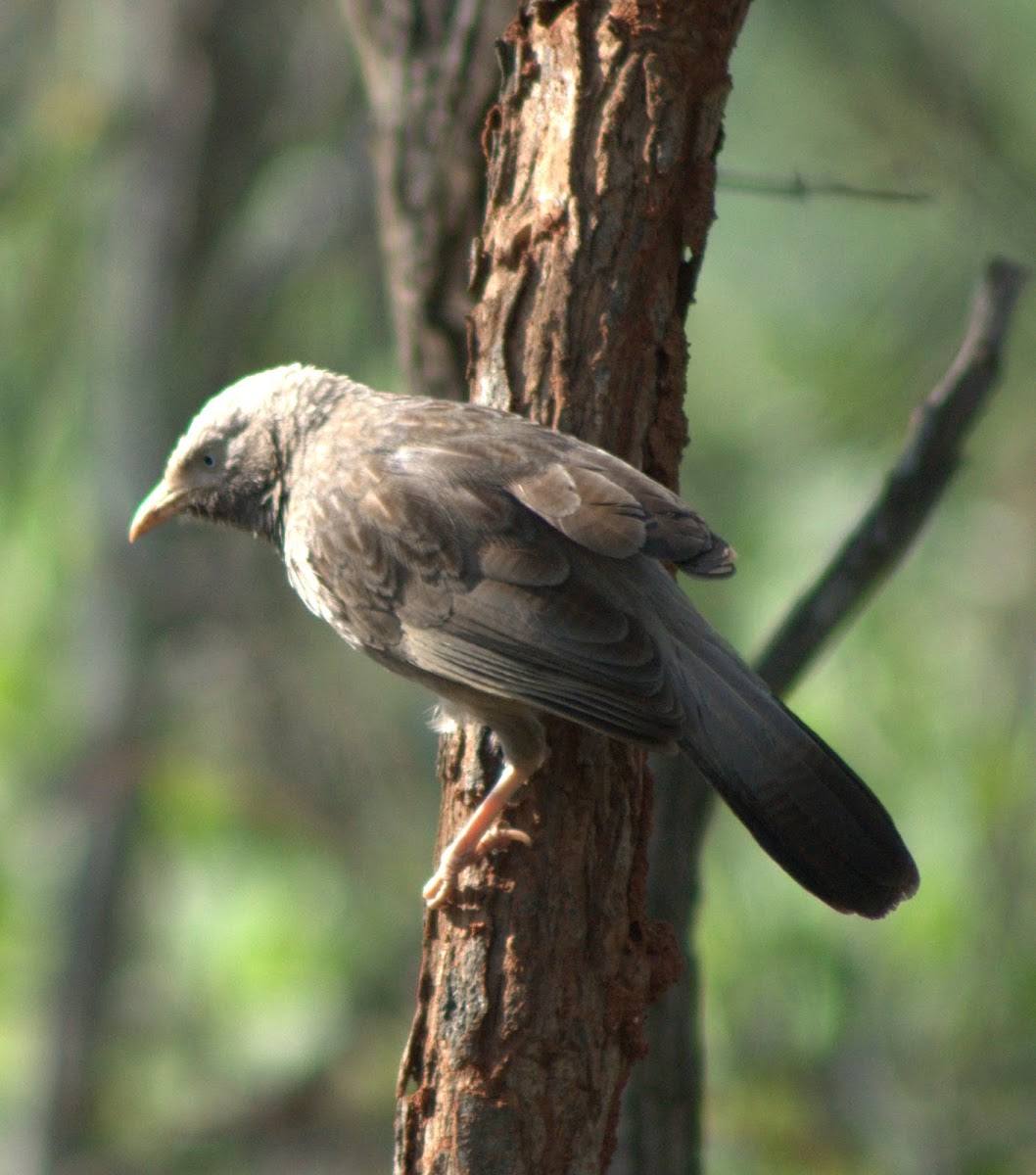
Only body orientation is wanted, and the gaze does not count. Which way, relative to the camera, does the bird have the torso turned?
to the viewer's left

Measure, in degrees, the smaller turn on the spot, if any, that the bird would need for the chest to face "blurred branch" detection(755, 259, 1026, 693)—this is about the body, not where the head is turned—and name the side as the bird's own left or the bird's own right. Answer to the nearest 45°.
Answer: approximately 135° to the bird's own right

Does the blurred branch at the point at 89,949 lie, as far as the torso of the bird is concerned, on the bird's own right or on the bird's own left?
on the bird's own right
